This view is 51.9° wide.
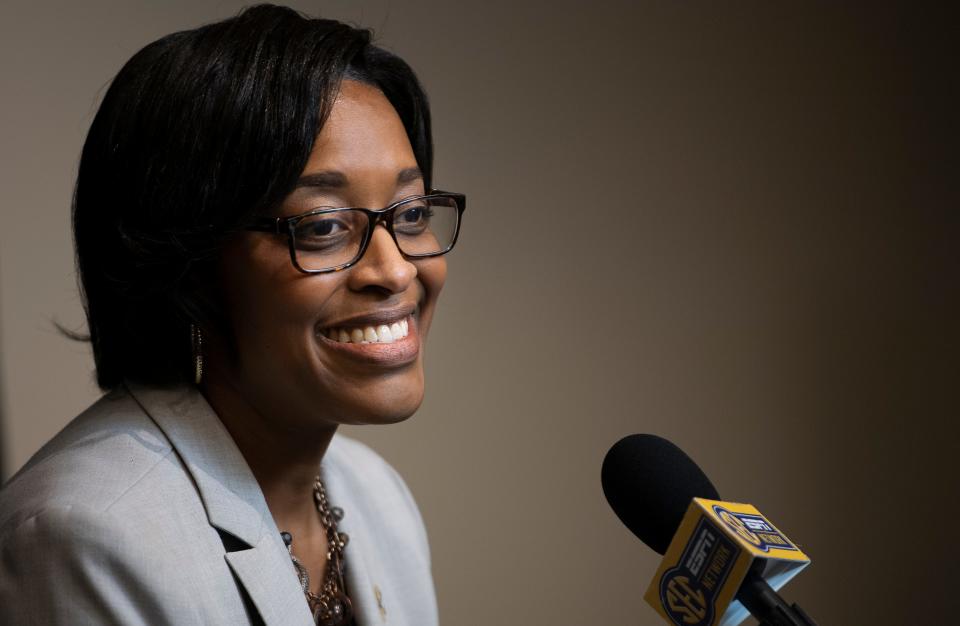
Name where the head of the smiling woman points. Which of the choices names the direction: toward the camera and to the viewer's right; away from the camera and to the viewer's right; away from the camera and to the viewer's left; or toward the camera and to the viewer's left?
toward the camera and to the viewer's right

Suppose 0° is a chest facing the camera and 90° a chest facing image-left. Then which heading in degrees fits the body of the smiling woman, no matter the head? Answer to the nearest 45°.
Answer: approximately 315°

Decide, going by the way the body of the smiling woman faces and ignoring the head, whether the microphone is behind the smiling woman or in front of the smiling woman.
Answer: in front
